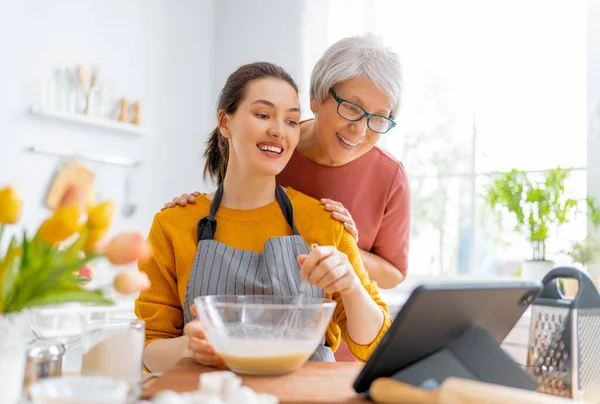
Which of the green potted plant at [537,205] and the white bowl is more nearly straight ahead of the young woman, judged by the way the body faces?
the white bowl

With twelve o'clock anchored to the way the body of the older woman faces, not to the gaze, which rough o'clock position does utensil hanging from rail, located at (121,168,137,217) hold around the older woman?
The utensil hanging from rail is roughly at 5 o'clock from the older woman.

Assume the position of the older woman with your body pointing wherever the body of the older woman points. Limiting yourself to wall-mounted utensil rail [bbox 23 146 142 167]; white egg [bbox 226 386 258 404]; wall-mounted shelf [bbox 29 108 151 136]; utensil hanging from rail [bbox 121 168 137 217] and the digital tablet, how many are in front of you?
2

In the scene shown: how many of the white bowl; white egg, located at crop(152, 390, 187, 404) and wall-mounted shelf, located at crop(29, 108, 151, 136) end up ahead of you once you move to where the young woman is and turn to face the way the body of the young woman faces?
2

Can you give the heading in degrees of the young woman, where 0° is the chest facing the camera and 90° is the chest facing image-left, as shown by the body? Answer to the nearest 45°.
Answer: approximately 0°

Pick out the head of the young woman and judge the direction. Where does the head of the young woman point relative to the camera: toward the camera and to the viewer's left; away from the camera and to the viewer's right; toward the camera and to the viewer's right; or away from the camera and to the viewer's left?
toward the camera and to the viewer's right

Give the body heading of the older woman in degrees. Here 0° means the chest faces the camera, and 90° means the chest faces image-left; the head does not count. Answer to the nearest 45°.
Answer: approximately 0°

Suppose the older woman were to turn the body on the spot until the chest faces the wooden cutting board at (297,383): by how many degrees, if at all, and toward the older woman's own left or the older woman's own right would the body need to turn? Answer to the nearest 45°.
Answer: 0° — they already face it

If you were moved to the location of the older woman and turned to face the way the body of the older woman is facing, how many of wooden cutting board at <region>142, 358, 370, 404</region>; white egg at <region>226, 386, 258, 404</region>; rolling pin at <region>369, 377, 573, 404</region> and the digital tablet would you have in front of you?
4

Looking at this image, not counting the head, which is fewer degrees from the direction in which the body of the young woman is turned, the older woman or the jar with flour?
the jar with flour

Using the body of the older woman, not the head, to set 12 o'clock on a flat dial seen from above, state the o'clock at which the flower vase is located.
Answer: The flower vase is roughly at 1 o'clock from the older woman.

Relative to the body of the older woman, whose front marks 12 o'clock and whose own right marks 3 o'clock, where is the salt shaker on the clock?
The salt shaker is roughly at 1 o'clock from the older woman.
